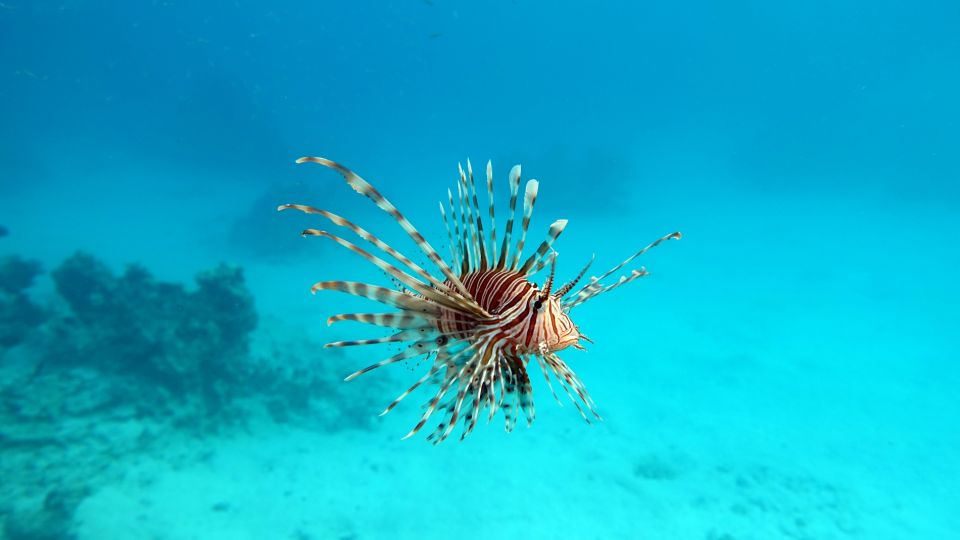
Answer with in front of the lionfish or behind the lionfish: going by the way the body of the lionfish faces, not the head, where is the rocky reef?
behind

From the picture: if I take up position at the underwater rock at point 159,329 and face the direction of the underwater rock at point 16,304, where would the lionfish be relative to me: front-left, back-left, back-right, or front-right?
back-left

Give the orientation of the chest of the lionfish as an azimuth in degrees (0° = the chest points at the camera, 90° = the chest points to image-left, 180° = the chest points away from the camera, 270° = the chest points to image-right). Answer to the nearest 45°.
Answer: approximately 315°

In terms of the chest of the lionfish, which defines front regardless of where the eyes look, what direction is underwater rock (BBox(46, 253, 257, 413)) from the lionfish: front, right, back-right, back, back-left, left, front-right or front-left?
back

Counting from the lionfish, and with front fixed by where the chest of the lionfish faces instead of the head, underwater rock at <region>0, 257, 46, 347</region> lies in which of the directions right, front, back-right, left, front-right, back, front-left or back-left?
back
